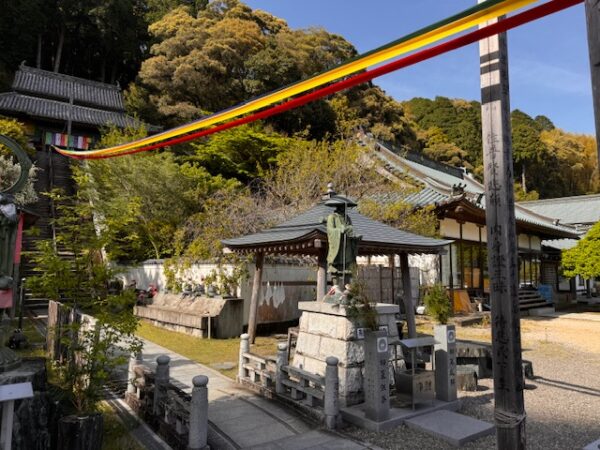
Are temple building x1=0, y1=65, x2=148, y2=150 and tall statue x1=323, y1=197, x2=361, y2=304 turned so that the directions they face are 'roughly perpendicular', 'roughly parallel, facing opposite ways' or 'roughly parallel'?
roughly parallel

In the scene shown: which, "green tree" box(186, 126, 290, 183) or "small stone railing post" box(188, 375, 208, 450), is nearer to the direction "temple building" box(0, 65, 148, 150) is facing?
the small stone railing post

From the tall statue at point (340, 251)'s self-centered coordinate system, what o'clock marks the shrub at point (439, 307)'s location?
The shrub is roughly at 10 o'clock from the tall statue.

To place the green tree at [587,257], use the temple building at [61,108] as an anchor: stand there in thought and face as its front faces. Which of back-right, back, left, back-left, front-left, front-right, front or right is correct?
front-left

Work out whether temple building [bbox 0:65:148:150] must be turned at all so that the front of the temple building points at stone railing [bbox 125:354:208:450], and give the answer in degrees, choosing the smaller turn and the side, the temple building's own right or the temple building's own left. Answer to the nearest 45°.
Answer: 0° — it already faces it

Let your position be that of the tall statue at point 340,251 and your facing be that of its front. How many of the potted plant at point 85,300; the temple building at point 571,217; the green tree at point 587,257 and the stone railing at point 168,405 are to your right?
2

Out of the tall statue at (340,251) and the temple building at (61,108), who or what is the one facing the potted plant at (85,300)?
the temple building

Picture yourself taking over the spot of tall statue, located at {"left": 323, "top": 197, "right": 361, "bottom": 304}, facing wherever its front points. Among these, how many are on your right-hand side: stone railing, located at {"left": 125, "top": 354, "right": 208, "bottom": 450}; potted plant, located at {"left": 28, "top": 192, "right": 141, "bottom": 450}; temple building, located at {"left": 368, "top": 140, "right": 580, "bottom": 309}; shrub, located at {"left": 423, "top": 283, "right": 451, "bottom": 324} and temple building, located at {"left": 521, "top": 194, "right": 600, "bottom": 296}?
2

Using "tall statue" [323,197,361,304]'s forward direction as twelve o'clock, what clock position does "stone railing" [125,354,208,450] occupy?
The stone railing is roughly at 3 o'clock from the tall statue.

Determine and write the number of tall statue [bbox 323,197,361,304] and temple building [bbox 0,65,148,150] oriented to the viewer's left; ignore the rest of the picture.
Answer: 0

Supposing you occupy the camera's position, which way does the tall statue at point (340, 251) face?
facing the viewer and to the right of the viewer

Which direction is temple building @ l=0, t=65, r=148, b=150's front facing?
toward the camera

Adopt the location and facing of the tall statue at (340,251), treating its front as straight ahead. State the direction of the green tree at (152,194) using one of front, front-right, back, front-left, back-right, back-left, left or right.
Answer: back
